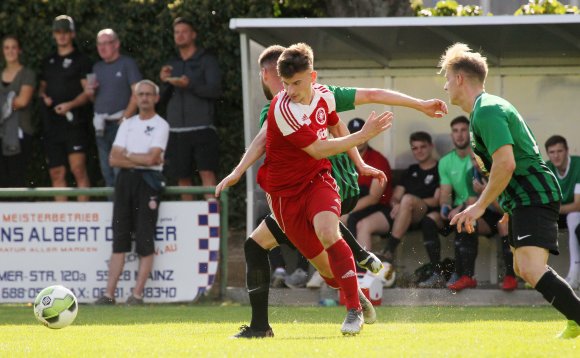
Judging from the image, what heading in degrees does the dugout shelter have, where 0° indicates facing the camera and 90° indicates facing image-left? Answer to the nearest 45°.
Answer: approximately 0°

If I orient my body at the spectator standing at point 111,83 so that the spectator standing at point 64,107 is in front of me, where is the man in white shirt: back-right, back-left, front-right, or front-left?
back-left

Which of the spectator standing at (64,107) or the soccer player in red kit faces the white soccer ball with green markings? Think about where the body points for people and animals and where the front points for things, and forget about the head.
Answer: the spectator standing

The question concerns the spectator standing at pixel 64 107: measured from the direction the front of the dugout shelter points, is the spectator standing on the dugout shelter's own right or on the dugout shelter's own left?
on the dugout shelter's own right

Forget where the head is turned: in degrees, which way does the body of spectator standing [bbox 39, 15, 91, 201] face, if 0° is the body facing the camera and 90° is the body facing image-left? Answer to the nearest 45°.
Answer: approximately 0°

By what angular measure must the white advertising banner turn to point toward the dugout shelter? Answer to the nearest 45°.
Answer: approximately 90° to its left

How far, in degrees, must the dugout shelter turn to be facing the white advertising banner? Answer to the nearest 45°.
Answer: approximately 45° to its right
